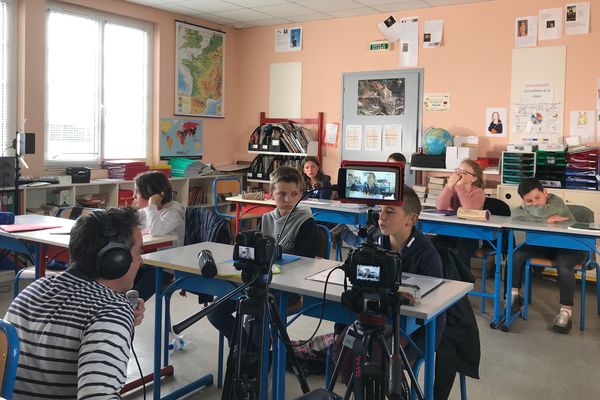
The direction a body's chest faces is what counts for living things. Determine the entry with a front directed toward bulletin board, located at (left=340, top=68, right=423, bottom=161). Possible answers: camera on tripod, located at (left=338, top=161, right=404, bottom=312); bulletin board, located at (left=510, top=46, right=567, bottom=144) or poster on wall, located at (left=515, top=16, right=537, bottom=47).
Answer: the camera on tripod

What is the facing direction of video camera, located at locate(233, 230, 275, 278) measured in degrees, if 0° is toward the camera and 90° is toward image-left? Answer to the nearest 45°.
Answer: approximately 180°

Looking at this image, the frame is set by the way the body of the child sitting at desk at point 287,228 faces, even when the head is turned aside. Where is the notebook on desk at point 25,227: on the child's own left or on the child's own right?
on the child's own right

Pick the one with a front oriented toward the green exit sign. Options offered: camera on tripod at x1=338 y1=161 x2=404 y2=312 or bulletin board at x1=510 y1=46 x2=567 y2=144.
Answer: the camera on tripod

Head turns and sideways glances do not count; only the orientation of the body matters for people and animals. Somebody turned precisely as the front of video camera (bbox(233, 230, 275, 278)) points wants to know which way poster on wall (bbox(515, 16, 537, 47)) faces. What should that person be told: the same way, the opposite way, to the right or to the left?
the opposite way

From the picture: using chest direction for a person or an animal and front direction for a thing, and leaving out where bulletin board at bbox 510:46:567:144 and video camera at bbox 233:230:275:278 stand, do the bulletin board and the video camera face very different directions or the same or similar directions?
very different directions

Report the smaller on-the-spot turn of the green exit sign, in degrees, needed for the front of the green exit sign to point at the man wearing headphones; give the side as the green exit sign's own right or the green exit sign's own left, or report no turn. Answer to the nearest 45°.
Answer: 0° — it already faces them
